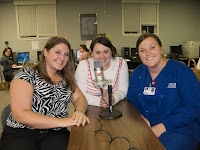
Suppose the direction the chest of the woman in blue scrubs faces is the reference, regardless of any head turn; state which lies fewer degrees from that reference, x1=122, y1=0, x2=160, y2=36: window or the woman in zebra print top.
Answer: the woman in zebra print top

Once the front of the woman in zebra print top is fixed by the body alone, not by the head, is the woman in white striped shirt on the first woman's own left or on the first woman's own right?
on the first woman's own left
